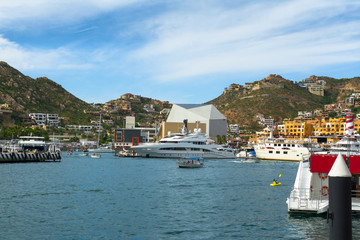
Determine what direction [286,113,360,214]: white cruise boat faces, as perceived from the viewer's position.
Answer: facing away from the viewer and to the right of the viewer

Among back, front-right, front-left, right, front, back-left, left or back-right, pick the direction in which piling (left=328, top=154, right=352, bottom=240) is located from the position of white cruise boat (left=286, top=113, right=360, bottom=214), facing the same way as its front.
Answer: back-right
